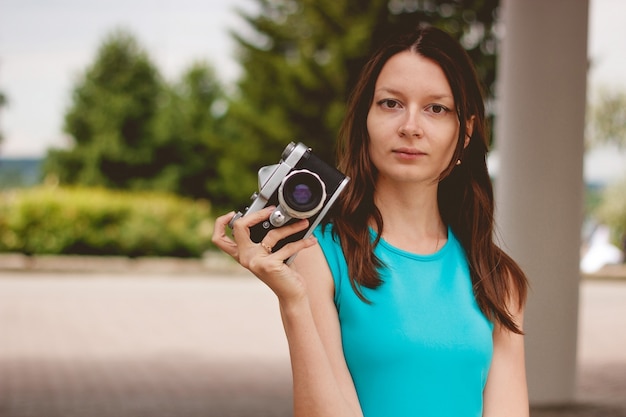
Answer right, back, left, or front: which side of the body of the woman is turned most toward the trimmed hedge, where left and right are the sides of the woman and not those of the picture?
back

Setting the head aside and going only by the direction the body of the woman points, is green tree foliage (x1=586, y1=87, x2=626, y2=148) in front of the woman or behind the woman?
behind

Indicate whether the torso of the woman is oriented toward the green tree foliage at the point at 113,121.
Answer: no

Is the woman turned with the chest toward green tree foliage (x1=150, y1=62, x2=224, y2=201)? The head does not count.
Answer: no

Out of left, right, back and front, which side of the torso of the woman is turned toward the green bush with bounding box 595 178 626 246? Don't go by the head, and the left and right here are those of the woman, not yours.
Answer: back

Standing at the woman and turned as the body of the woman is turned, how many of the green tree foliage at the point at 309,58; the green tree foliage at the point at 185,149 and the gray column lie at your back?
3

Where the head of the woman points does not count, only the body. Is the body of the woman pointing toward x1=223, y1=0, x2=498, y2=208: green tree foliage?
no

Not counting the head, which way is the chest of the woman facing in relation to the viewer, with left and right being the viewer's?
facing the viewer

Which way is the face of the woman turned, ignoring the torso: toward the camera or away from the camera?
toward the camera
